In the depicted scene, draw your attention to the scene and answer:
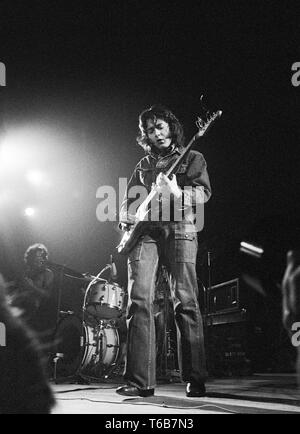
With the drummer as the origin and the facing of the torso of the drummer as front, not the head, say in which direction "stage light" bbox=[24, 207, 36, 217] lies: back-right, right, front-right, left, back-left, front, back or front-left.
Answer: back-left

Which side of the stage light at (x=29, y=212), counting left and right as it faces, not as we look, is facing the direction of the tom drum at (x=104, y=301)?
front

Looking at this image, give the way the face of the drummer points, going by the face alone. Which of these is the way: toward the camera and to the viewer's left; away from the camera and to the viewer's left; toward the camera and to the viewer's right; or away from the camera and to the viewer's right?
toward the camera and to the viewer's right

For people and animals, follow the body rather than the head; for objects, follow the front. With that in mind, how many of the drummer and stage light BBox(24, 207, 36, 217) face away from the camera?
0

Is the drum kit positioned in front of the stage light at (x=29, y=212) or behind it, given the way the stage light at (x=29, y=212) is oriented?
in front

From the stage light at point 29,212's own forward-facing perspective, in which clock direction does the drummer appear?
The drummer is roughly at 12 o'clock from the stage light.

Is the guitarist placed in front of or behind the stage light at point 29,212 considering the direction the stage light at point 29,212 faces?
in front

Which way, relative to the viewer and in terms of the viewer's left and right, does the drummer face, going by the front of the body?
facing the viewer and to the right of the viewer
